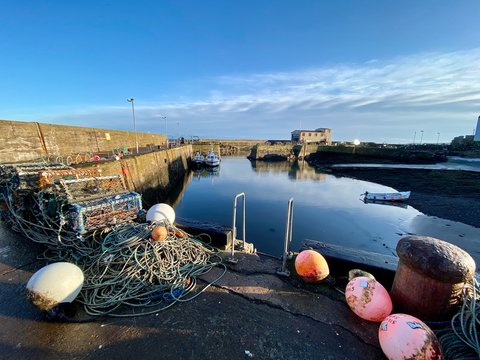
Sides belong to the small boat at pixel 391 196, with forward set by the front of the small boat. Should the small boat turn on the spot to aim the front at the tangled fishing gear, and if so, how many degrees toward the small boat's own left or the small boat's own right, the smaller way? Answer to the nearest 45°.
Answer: approximately 90° to the small boat's own right

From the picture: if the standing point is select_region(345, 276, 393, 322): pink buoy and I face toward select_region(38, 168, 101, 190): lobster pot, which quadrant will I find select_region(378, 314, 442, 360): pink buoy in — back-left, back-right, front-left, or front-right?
back-left

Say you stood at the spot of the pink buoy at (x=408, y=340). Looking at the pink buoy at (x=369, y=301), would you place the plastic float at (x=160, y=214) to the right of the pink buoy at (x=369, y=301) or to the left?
left

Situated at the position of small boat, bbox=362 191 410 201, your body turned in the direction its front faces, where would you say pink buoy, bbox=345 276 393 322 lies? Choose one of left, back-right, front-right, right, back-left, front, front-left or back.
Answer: right

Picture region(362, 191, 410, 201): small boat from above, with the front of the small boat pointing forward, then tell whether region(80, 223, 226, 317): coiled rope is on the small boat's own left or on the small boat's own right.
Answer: on the small boat's own right

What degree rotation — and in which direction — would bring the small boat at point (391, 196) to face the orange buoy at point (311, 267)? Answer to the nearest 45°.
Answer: approximately 90° to its right

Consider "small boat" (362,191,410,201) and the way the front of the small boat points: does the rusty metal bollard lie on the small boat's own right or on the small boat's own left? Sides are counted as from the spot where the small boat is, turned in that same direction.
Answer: on the small boat's own right

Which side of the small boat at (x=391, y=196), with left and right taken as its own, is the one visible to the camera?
right
